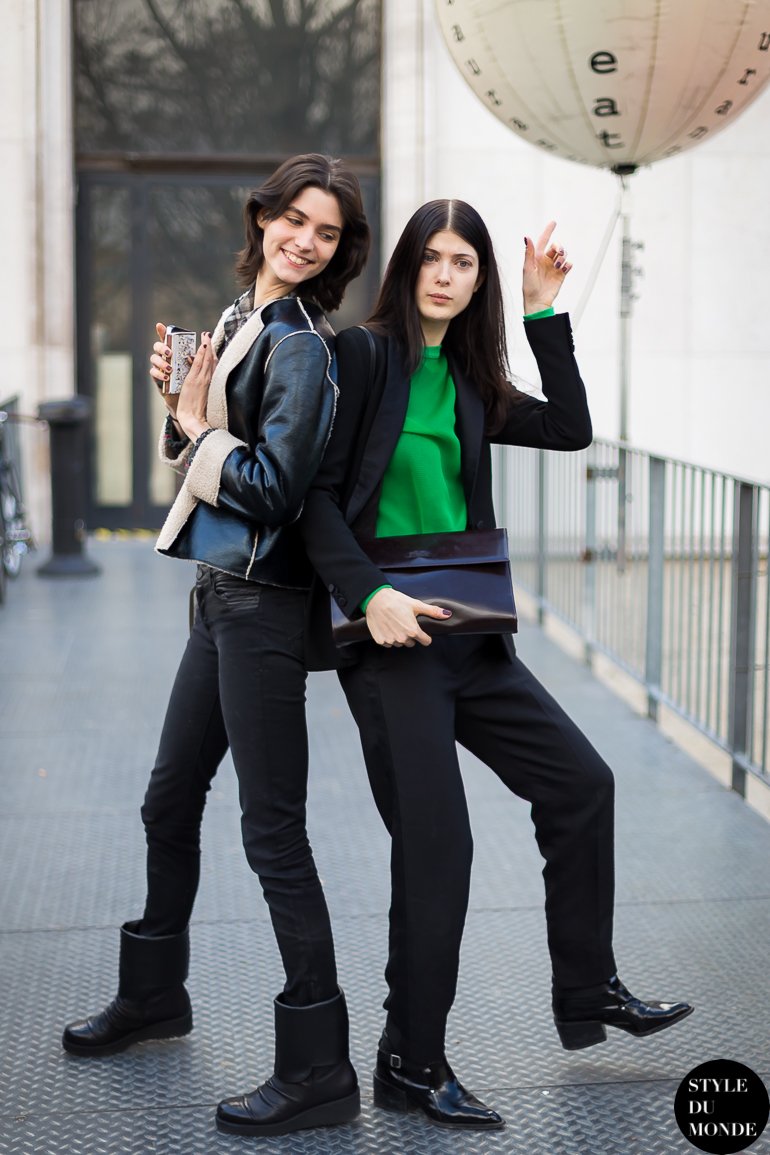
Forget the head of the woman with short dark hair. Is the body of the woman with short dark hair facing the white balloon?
no

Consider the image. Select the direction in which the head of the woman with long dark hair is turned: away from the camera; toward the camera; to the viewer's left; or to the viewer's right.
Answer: toward the camera

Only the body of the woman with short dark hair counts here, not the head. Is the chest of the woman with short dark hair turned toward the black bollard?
no

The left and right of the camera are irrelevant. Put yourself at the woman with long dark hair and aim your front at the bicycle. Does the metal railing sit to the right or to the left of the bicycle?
right

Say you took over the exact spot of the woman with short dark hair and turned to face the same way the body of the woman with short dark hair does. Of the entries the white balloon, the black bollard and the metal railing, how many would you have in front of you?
0

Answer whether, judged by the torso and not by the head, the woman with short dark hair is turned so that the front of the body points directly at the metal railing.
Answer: no

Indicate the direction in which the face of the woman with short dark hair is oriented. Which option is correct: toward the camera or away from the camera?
toward the camera

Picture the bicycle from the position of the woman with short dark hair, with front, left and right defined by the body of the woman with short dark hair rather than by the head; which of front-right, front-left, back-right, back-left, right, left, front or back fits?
back-right

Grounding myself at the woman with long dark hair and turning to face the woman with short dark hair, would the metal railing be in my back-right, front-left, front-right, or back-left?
back-right
